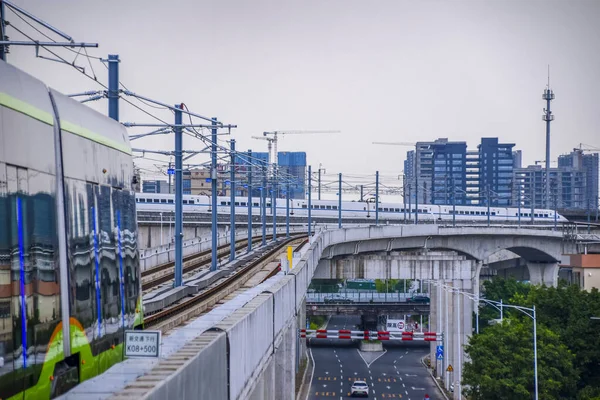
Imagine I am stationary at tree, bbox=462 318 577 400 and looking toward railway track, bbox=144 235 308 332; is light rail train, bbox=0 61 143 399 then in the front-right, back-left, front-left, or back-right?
front-left

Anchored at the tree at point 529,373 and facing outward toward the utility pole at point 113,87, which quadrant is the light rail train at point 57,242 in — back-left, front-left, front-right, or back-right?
front-left

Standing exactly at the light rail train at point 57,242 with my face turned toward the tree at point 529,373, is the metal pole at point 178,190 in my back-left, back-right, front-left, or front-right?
front-left

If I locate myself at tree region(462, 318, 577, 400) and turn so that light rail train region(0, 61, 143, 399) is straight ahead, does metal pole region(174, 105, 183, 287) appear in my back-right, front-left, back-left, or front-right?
front-right
